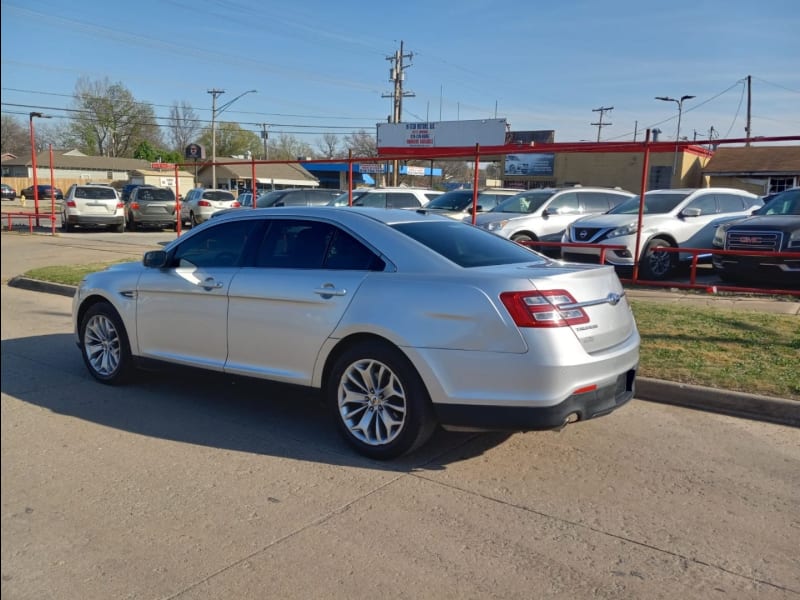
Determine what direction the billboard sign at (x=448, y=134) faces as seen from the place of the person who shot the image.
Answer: facing the viewer

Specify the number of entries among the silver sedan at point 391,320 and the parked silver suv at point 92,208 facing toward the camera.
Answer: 0

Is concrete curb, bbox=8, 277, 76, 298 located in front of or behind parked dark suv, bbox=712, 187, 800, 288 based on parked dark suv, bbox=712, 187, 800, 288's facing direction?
in front

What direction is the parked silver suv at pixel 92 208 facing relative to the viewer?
away from the camera

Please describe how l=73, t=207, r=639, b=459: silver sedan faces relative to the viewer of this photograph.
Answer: facing away from the viewer and to the left of the viewer

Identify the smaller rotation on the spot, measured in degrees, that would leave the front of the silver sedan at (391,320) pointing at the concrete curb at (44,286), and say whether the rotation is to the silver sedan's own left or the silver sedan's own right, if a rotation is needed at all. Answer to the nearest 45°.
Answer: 0° — it already faces it

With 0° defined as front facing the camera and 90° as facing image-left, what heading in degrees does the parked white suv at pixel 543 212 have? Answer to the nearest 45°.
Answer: approximately 45°

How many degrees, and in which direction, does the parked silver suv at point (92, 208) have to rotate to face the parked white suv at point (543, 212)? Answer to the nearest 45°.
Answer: approximately 135° to its right

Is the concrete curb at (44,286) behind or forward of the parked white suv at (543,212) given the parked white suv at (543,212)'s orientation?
forward

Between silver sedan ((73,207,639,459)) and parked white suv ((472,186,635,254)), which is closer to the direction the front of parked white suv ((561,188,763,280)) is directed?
the silver sedan

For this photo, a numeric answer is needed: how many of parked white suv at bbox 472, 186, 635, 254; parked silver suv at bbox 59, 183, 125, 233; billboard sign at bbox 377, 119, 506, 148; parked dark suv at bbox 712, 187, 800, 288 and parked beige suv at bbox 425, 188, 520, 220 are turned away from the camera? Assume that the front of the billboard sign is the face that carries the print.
1

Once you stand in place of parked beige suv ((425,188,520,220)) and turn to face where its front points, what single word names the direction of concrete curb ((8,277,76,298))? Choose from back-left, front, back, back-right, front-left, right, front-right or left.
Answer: front

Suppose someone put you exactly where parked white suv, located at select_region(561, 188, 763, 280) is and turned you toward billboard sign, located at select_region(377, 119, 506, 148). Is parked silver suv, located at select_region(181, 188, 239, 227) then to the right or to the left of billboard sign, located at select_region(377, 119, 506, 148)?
left

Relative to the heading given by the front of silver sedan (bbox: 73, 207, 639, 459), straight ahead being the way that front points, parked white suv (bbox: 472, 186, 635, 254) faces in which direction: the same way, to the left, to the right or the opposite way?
to the left

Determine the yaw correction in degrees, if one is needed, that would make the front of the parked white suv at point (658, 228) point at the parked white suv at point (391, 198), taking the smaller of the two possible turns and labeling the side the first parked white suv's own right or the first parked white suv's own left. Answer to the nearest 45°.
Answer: approximately 90° to the first parked white suv's own right

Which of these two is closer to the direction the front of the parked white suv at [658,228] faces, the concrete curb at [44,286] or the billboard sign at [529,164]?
the concrete curb

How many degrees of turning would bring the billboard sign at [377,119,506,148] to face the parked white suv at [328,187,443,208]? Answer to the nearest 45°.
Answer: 0° — it already faces it

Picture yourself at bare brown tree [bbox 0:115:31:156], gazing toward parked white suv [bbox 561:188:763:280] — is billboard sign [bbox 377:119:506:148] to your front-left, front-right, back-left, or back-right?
front-left
